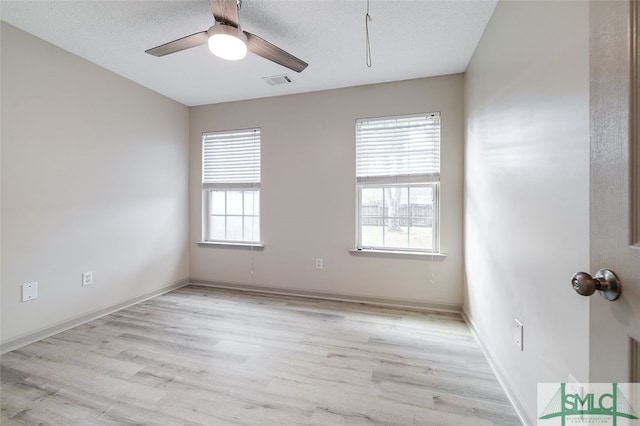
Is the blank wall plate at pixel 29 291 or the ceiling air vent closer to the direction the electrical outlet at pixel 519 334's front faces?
the blank wall plate

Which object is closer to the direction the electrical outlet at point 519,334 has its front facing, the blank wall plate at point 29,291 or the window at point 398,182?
the blank wall plate

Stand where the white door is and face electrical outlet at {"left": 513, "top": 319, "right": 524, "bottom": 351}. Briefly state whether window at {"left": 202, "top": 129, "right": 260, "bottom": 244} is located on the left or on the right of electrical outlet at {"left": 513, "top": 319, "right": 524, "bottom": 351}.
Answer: left

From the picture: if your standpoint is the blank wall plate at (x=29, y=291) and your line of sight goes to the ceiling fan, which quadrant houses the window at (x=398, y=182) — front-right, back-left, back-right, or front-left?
front-left

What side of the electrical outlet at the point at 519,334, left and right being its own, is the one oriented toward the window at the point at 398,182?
right

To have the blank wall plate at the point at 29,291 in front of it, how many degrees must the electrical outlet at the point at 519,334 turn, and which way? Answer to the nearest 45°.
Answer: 0° — it already faces it

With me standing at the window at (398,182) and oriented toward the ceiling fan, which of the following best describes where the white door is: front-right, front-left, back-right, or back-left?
front-left

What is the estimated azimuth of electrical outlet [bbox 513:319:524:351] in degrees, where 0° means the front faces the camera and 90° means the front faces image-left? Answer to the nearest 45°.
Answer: approximately 45°

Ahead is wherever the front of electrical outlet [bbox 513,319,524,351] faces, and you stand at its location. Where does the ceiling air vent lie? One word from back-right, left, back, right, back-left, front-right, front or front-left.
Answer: front-right

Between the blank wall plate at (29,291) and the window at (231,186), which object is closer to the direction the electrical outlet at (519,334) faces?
the blank wall plate

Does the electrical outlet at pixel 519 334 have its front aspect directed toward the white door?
no

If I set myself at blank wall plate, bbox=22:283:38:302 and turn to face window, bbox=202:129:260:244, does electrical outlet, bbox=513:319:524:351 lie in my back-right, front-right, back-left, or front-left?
front-right

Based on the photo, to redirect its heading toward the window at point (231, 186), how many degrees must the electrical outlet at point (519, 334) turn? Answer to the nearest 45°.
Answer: approximately 45° to its right
